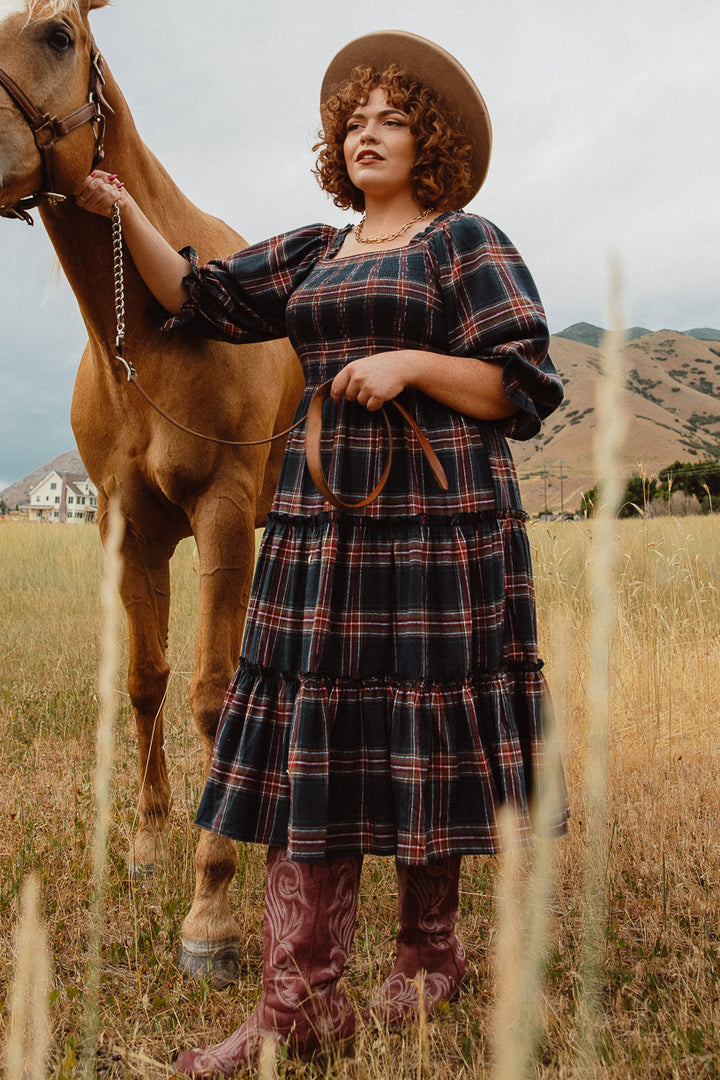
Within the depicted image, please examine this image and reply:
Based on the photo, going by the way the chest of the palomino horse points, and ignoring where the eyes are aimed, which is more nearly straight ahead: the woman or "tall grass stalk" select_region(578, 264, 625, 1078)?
the tall grass stalk

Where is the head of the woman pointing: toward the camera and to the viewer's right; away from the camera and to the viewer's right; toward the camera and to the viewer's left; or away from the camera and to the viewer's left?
toward the camera and to the viewer's left

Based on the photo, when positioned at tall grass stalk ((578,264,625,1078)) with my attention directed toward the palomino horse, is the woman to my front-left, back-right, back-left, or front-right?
front-right

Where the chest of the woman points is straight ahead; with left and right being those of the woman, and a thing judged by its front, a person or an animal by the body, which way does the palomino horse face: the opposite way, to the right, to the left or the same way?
the same way

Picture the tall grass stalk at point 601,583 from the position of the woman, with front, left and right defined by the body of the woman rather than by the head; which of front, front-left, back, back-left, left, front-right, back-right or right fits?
front-left

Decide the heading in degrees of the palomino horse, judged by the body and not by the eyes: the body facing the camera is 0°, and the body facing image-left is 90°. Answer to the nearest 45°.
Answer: approximately 45°

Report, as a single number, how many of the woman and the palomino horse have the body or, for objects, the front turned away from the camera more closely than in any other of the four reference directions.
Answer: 0

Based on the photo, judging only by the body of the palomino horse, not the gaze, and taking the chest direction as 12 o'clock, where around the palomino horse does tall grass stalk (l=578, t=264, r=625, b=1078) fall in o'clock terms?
The tall grass stalk is roughly at 10 o'clock from the palomino horse.

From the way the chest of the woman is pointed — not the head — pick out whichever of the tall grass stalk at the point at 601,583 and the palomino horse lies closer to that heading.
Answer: the tall grass stalk

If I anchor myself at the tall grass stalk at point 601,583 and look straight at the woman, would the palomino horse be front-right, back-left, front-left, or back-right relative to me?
front-left

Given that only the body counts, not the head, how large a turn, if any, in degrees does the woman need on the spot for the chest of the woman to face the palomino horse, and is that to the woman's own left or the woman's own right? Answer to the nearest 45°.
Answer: approximately 90° to the woman's own right

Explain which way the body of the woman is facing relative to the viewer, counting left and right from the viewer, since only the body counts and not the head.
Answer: facing the viewer and to the left of the viewer

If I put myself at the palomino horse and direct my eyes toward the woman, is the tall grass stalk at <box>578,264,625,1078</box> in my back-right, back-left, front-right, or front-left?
front-right

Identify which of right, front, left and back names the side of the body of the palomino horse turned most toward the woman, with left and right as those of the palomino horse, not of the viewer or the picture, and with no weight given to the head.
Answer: left

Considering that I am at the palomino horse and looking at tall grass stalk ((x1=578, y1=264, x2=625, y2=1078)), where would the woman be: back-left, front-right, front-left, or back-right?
front-left
